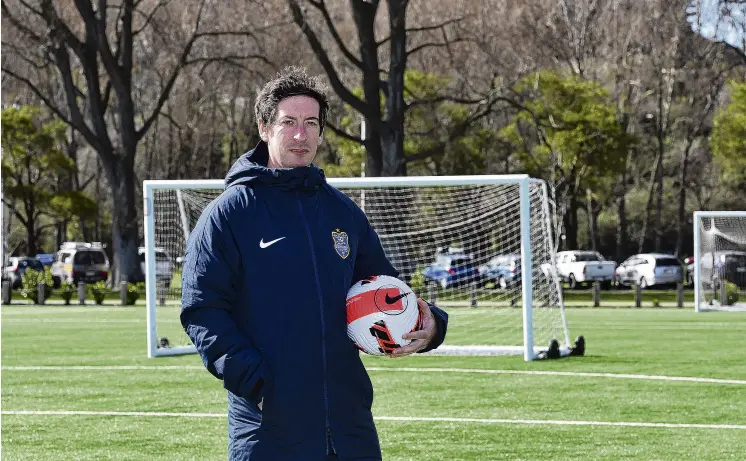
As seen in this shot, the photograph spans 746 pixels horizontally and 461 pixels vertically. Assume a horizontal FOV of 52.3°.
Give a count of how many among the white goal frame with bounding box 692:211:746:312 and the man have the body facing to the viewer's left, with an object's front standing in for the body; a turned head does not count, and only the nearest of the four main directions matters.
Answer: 0

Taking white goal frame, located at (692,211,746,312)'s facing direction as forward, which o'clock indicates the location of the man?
The man is roughly at 12 o'clock from the white goal frame.

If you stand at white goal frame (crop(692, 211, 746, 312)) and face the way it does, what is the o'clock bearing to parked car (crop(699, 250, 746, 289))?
The parked car is roughly at 7 o'clock from the white goal frame.

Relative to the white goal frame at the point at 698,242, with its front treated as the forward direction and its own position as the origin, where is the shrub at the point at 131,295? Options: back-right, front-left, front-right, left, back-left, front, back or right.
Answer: right

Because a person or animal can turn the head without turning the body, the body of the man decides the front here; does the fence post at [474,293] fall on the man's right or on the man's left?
on the man's left

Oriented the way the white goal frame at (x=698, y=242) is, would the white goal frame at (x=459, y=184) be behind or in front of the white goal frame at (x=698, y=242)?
in front

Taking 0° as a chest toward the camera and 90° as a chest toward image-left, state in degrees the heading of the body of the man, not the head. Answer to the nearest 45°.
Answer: approximately 315°

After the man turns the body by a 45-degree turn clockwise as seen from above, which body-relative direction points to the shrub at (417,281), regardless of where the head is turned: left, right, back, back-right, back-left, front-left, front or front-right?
back

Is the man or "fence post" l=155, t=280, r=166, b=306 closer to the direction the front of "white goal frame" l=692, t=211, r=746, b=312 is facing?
the man

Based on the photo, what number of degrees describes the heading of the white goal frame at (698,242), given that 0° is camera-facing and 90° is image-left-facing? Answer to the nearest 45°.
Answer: approximately 0°
